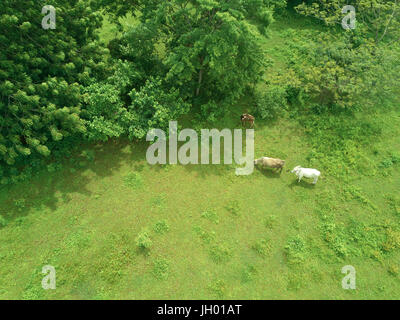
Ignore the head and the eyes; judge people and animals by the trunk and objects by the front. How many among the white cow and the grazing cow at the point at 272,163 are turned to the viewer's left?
2

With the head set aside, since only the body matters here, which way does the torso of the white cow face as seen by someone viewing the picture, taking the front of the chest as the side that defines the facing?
to the viewer's left

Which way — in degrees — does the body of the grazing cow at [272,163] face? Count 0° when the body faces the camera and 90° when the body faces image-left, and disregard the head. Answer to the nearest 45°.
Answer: approximately 90°

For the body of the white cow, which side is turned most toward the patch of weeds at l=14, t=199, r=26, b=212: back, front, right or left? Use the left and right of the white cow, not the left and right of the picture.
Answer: front

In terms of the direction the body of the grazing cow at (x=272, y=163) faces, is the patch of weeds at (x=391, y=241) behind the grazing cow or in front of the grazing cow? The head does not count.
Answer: behind
